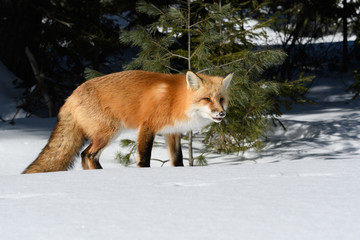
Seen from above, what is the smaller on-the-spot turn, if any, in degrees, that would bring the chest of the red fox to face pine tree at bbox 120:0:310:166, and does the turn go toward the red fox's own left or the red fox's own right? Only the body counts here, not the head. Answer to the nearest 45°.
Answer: approximately 45° to the red fox's own left

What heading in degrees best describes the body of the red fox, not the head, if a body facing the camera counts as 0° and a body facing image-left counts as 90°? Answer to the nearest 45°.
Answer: approximately 270°
